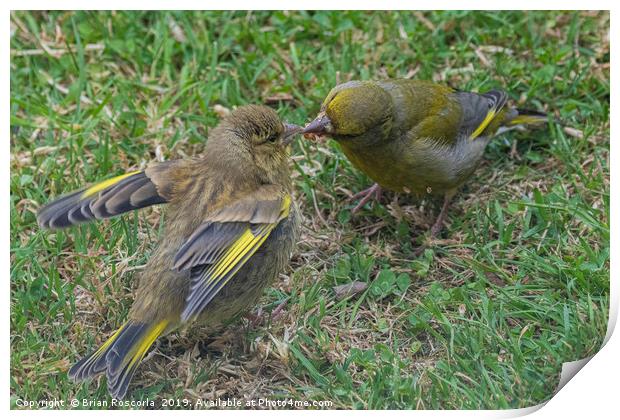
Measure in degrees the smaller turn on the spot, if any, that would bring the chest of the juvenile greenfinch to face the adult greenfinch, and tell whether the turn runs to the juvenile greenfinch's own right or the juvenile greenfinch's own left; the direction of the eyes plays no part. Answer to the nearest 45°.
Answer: approximately 45° to the juvenile greenfinch's own right

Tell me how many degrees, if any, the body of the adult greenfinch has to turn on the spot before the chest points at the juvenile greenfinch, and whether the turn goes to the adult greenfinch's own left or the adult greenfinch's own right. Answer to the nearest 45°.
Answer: approximately 45° to the adult greenfinch's own left

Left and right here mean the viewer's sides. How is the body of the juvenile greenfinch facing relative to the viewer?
facing away from the viewer and to the right of the viewer

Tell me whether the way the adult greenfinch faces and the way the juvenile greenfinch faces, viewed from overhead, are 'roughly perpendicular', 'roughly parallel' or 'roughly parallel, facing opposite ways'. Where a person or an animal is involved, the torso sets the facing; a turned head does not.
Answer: roughly parallel, facing opposite ways

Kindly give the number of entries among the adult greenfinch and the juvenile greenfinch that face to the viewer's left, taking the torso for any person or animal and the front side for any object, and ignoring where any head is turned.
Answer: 1

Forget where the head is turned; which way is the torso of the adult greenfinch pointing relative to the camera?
to the viewer's left
